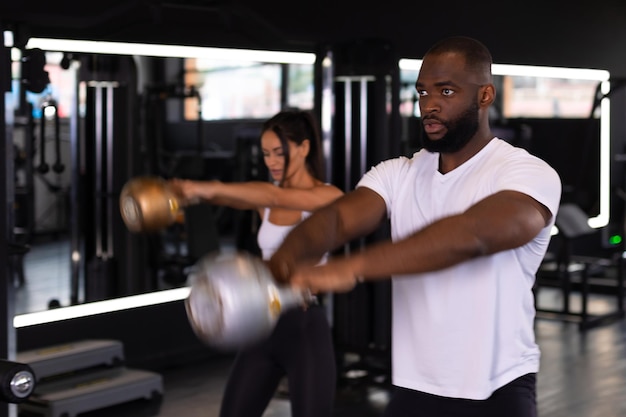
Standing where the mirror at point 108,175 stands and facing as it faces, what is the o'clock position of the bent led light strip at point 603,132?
The bent led light strip is roughly at 10 o'clock from the mirror.

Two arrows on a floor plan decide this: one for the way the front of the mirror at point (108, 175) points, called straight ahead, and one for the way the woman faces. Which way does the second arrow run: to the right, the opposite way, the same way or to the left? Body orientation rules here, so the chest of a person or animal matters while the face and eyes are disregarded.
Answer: to the right

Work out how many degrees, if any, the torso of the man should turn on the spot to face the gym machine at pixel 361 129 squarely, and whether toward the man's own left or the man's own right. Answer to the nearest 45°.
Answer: approximately 135° to the man's own right

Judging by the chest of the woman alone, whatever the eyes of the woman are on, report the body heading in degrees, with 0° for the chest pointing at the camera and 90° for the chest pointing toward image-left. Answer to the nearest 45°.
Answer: approximately 45°

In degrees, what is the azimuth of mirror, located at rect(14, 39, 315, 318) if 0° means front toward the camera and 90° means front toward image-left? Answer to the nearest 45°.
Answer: approximately 315°
